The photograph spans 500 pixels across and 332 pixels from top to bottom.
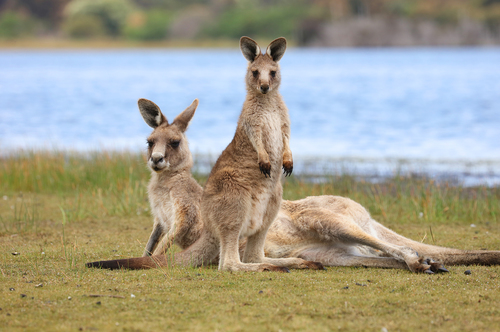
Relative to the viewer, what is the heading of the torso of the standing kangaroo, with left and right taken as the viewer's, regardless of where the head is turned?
facing the viewer and to the right of the viewer
